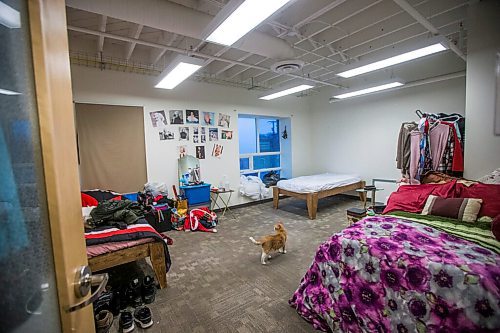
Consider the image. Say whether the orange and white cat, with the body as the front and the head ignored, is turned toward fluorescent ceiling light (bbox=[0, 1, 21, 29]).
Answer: no

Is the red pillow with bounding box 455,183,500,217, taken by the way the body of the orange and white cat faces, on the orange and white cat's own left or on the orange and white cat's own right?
on the orange and white cat's own right

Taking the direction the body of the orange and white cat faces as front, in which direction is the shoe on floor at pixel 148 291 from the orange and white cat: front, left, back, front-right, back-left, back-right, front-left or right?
back

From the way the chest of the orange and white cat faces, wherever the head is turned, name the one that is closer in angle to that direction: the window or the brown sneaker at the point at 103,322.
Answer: the window

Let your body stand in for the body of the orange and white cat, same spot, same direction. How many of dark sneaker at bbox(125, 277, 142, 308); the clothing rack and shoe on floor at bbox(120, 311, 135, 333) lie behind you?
2

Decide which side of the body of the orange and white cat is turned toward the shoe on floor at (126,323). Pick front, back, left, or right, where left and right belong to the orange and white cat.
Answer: back

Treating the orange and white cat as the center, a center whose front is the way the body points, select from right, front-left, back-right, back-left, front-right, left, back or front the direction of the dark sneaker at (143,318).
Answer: back

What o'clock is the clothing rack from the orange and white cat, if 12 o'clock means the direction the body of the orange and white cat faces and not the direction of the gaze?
The clothing rack is roughly at 1 o'clock from the orange and white cat.

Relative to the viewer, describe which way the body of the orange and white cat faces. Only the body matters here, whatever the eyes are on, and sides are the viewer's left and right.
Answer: facing away from the viewer and to the right of the viewer

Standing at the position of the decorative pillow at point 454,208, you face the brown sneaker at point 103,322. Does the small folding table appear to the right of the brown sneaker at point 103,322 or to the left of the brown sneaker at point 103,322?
right
